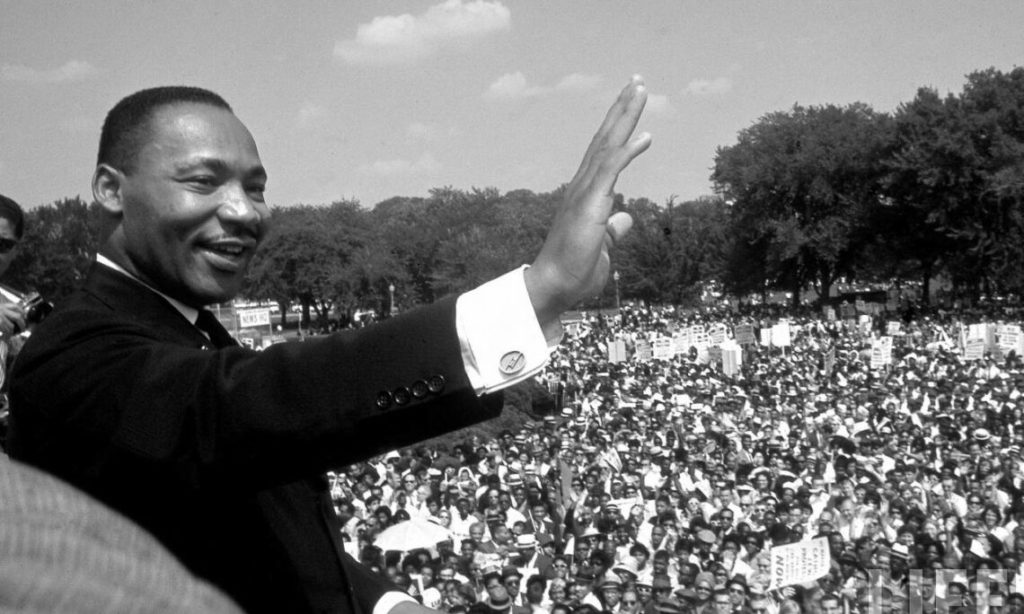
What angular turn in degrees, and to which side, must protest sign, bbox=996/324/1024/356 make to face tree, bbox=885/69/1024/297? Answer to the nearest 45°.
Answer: approximately 180°

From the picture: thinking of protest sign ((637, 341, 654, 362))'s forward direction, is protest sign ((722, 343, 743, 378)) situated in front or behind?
in front

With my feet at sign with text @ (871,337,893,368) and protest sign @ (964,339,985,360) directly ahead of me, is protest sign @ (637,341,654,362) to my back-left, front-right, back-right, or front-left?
back-left

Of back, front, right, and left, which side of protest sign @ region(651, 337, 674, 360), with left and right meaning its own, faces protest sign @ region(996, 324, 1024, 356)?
left

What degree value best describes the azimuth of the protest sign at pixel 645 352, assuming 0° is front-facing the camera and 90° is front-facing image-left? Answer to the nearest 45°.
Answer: approximately 0°

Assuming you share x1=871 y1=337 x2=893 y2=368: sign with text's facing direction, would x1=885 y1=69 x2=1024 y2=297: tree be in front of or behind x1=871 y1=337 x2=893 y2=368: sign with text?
behind

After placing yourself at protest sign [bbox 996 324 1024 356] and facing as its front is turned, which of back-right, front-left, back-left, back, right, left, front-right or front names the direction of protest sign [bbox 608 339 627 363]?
right

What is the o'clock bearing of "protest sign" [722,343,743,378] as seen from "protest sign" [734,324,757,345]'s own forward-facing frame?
"protest sign" [722,343,743,378] is roughly at 12 o'clock from "protest sign" [734,324,757,345].

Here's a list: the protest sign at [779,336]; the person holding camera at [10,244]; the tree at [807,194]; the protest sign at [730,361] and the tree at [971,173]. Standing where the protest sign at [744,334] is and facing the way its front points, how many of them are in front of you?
2
